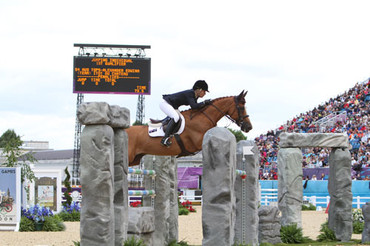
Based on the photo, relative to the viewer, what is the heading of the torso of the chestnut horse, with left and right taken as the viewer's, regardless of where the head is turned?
facing to the right of the viewer

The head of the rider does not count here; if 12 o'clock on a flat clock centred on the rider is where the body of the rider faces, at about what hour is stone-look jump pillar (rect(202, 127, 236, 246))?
The stone-look jump pillar is roughly at 3 o'clock from the rider.

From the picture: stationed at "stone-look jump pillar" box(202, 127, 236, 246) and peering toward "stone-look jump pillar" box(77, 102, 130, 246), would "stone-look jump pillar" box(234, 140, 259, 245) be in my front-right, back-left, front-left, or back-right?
back-right

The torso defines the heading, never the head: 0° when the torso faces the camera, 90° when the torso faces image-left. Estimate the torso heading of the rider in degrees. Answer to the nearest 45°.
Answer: approximately 270°

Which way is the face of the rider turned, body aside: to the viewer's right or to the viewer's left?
to the viewer's right
